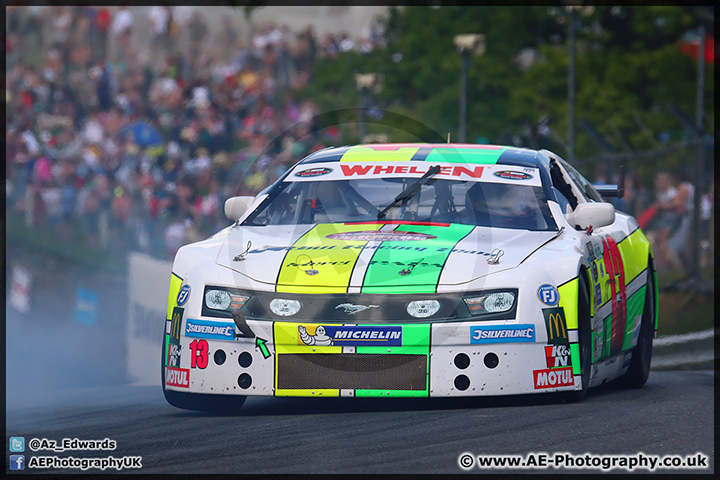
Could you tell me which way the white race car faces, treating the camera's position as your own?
facing the viewer

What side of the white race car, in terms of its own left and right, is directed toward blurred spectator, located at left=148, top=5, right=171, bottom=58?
back

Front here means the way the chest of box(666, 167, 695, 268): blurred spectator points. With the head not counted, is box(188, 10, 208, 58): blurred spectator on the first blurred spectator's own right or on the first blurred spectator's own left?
on the first blurred spectator's own right

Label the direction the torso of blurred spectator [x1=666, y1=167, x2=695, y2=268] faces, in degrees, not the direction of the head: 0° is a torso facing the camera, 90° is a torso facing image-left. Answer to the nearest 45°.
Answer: approximately 90°
